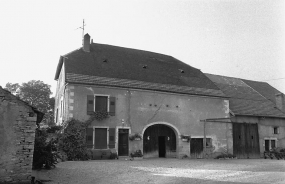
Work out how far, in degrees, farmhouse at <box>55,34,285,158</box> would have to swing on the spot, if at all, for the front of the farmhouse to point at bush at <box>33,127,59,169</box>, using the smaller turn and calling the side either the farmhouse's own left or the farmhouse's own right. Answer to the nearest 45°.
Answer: approximately 45° to the farmhouse's own right

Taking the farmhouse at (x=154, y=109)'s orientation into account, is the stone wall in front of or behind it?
in front

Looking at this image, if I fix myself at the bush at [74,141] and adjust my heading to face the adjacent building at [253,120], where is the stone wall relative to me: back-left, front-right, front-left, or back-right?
back-right

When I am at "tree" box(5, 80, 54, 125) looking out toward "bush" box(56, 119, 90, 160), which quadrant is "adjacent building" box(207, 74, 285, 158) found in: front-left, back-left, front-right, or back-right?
front-left

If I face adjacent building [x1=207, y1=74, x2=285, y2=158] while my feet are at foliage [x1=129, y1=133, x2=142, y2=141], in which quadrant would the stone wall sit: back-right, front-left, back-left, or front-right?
back-right

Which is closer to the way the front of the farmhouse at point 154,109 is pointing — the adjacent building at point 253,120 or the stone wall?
the stone wall

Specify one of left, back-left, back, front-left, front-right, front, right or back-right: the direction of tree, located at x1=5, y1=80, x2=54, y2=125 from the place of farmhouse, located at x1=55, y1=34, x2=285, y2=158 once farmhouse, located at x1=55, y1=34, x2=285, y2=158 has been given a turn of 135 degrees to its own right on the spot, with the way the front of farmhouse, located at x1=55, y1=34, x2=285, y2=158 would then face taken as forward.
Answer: front

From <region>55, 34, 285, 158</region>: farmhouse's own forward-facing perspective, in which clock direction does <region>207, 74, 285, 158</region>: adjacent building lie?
The adjacent building is roughly at 8 o'clock from the farmhouse.

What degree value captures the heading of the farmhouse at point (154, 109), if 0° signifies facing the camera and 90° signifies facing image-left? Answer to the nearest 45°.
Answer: approximately 0°
